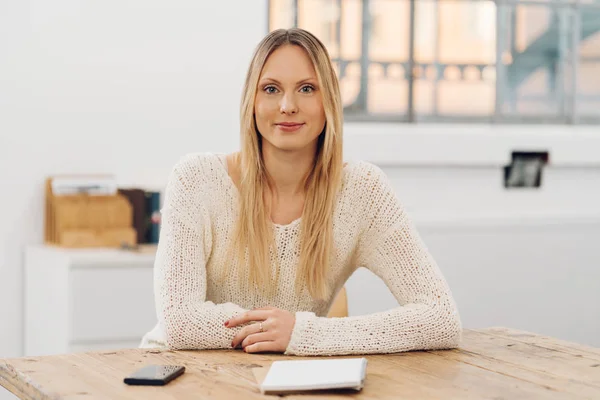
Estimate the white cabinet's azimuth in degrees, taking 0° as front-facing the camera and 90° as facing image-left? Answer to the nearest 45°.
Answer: approximately 315°

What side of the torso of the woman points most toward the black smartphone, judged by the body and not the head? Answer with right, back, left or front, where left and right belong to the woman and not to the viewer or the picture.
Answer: front

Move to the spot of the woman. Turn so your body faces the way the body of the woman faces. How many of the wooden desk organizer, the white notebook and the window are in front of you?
1

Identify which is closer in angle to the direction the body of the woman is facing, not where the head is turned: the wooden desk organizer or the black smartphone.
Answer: the black smartphone

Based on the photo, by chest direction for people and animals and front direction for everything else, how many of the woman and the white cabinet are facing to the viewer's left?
0

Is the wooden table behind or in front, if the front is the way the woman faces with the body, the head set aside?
in front

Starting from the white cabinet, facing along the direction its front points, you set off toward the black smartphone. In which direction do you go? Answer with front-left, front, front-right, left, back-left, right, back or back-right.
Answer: front-right

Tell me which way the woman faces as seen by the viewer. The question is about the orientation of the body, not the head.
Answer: toward the camera

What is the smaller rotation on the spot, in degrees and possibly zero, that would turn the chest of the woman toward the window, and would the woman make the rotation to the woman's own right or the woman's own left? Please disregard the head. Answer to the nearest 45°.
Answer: approximately 180°

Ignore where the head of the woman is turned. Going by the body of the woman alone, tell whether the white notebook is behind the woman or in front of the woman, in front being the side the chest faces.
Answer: in front

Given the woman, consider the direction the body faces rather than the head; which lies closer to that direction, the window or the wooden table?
the wooden table
